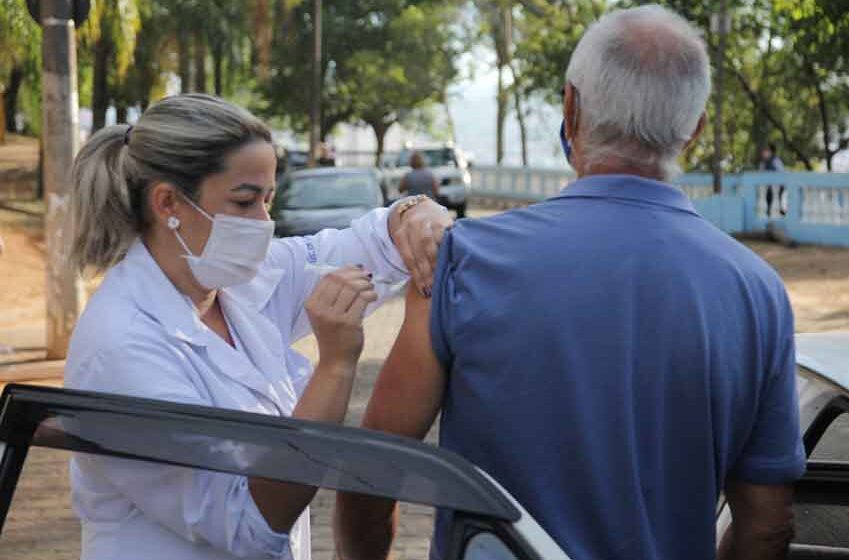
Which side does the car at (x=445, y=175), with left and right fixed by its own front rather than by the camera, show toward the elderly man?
front

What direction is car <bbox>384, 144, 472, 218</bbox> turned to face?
toward the camera

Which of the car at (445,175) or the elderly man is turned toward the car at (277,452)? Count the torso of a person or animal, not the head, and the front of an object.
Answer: the car at (445,175)

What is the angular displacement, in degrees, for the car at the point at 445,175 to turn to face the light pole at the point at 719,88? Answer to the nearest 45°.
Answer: approximately 45° to its left

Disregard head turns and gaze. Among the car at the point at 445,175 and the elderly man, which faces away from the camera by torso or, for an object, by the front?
the elderly man

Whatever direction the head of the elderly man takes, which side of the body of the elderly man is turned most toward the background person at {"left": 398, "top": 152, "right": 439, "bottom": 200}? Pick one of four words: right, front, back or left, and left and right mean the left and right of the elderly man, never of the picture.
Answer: front

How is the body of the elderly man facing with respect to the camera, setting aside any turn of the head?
away from the camera

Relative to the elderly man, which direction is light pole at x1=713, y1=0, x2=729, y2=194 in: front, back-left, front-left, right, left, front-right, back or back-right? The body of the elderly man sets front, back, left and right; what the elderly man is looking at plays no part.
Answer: front

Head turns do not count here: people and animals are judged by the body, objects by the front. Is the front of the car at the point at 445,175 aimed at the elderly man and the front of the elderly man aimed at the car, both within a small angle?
yes

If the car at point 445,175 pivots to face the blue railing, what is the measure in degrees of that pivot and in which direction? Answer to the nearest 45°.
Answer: approximately 45° to its left

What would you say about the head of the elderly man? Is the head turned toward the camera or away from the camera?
away from the camera

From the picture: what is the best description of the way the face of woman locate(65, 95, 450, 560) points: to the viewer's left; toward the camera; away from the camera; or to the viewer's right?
to the viewer's right

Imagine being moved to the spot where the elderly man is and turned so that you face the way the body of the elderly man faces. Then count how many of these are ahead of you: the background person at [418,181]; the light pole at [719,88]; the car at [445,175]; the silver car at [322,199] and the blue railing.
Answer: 5

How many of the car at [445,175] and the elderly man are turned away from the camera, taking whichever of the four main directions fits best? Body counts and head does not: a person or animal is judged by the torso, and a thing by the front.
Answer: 1

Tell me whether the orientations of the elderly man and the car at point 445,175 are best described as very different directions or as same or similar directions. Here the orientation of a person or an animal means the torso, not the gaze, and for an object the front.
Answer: very different directions

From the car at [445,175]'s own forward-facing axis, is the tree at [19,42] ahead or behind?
ahead
